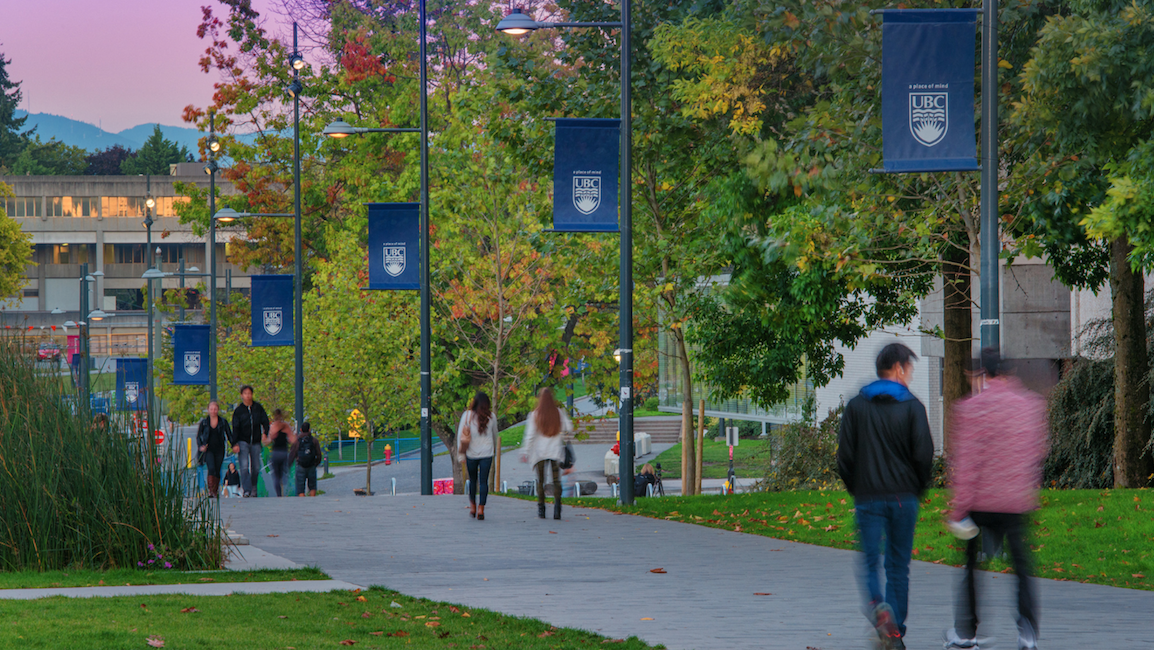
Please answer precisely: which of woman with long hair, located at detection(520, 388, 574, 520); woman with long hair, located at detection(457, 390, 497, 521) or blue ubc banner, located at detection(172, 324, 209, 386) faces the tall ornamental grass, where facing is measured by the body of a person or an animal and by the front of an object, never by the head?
the blue ubc banner

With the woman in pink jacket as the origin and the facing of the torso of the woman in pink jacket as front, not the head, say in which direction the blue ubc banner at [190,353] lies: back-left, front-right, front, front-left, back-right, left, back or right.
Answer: front-left

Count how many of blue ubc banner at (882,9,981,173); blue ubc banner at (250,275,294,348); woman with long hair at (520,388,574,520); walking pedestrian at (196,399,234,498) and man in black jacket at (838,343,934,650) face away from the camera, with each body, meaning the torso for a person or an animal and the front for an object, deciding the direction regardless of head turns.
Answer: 2

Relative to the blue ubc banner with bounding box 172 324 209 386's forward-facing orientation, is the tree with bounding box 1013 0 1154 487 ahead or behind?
ahead

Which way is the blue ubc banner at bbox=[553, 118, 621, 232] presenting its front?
toward the camera

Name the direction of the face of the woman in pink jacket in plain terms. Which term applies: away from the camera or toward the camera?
away from the camera

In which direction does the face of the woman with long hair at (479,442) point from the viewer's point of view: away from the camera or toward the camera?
away from the camera

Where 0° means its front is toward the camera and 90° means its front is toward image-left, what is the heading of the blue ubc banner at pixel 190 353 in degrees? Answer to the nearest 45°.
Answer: approximately 0°

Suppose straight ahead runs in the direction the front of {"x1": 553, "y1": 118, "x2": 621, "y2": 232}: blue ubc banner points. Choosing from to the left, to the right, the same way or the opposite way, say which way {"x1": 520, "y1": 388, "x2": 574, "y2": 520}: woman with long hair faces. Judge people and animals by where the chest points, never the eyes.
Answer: the opposite way

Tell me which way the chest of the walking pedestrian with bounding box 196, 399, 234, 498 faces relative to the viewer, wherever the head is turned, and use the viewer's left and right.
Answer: facing the viewer

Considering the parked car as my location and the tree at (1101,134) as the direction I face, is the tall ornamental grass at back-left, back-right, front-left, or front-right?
front-right

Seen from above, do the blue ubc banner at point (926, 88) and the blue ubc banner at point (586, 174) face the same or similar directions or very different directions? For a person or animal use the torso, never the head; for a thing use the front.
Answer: same or similar directions

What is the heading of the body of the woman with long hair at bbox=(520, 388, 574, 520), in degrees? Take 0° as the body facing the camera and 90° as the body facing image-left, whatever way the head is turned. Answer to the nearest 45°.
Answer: approximately 180°

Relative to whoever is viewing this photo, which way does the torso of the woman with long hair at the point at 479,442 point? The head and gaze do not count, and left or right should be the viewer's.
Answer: facing away from the viewer

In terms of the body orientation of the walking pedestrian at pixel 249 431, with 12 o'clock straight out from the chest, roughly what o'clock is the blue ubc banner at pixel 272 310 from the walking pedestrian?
The blue ubc banner is roughly at 6 o'clock from the walking pedestrian.

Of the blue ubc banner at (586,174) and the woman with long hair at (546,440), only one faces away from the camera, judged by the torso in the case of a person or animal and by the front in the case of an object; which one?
the woman with long hair

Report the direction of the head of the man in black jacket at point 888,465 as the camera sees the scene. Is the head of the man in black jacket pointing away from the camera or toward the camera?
away from the camera

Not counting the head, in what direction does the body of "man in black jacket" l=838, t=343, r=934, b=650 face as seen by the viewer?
away from the camera

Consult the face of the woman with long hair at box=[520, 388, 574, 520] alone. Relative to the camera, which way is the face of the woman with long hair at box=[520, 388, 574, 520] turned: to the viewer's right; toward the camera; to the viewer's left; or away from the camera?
away from the camera
